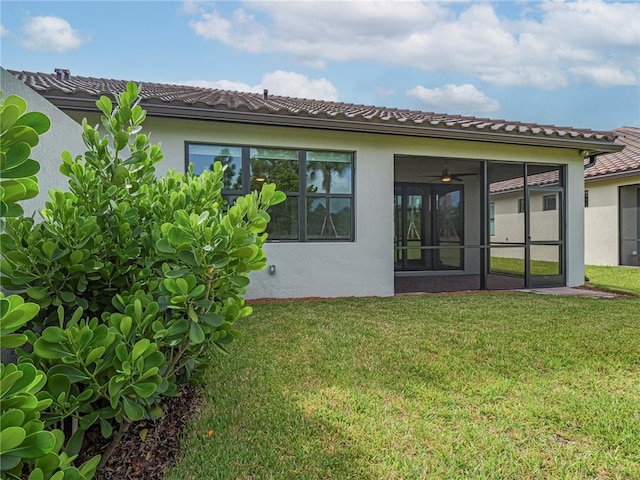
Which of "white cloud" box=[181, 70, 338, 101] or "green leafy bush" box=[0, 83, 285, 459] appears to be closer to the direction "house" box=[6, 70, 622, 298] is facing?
the white cloud

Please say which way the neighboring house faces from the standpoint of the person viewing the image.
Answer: facing away from the viewer

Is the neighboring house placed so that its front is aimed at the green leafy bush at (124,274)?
no

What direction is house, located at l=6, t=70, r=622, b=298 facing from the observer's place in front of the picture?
facing away from the viewer

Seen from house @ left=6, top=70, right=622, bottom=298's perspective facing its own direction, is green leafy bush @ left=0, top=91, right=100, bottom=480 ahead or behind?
behind

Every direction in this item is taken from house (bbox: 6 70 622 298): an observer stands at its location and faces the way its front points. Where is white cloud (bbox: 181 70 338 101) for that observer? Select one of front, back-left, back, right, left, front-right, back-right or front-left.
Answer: front

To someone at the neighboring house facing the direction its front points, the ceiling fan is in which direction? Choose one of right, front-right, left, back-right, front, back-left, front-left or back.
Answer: back-left

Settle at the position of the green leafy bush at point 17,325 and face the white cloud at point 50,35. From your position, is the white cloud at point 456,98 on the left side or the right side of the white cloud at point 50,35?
right

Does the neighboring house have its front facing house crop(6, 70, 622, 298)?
no
